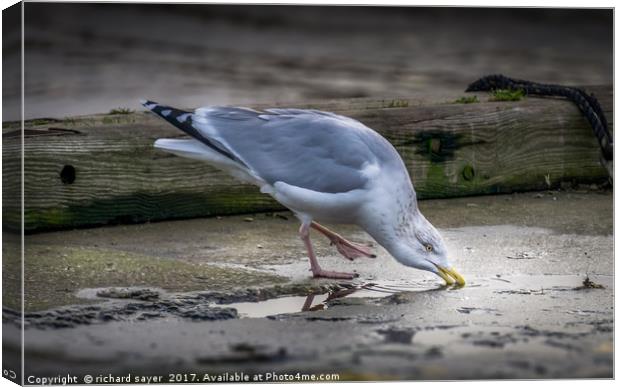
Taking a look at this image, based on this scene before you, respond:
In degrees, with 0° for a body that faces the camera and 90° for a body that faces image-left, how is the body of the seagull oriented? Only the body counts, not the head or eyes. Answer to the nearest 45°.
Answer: approximately 270°

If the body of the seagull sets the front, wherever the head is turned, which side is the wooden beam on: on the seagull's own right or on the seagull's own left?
on the seagull's own left

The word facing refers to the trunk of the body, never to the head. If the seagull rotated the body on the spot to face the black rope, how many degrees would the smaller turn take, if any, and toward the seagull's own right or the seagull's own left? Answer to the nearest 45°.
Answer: approximately 45° to the seagull's own left
